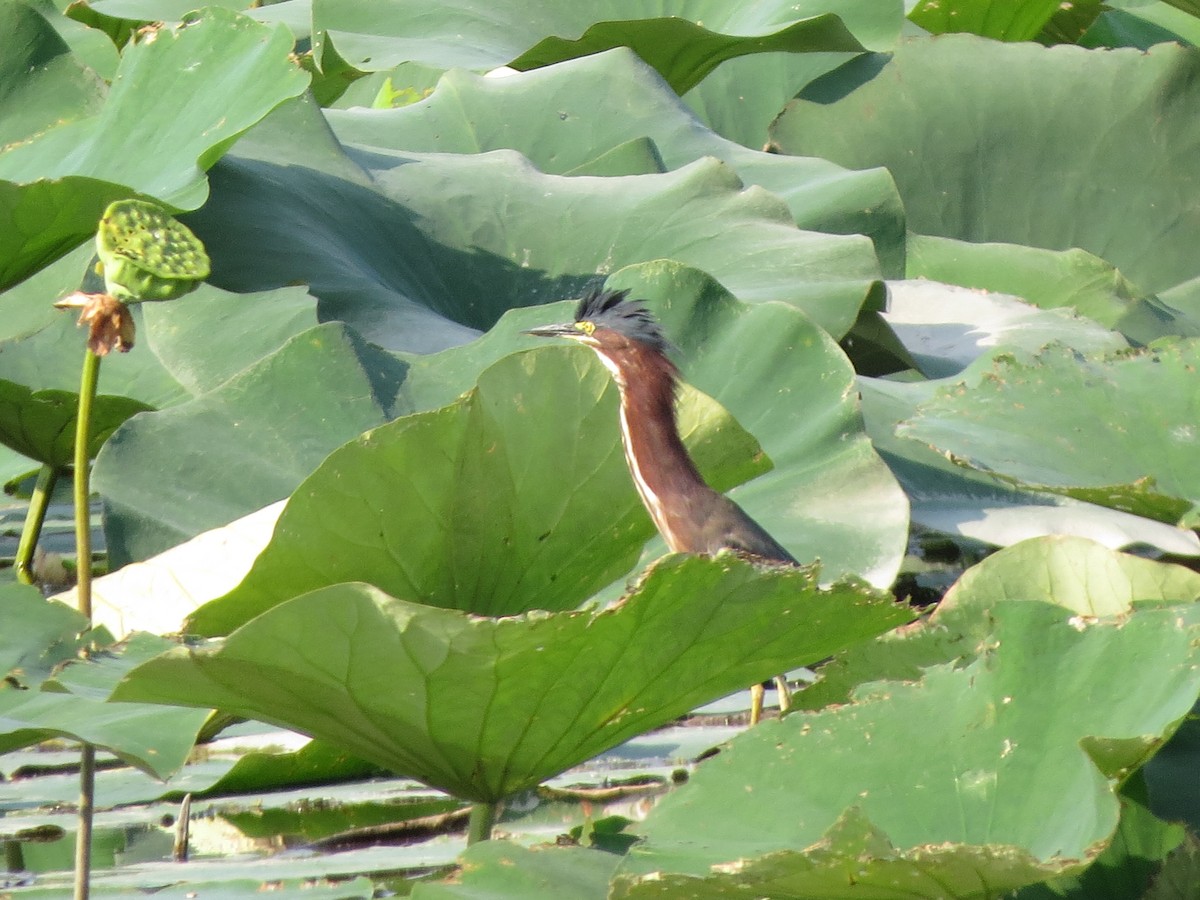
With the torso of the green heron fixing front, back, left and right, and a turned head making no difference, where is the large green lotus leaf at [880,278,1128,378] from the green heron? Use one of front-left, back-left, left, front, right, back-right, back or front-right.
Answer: back-right

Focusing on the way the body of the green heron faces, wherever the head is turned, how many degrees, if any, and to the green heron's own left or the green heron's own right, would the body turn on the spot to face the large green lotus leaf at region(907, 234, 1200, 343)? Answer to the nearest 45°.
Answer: approximately 135° to the green heron's own right

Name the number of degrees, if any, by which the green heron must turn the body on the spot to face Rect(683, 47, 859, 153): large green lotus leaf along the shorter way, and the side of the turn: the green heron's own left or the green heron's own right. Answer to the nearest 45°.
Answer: approximately 90° to the green heron's own right

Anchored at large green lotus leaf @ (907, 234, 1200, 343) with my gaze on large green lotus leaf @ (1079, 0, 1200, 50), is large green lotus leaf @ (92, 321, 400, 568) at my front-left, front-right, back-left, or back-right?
back-left

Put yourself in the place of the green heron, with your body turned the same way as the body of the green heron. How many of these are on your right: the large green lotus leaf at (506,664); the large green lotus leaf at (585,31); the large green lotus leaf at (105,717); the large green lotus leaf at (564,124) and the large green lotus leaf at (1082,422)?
2

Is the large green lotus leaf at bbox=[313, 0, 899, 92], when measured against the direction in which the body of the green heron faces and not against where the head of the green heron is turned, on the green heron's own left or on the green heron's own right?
on the green heron's own right

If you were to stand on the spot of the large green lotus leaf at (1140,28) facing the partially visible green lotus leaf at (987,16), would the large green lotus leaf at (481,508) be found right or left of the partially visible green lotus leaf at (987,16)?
left

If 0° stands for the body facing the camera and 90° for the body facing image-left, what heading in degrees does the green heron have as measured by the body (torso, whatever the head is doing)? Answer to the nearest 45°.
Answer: approximately 90°

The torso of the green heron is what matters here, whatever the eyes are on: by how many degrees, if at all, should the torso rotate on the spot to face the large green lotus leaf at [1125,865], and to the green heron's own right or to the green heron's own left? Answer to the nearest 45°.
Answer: approximately 90° to the green heron's own left
